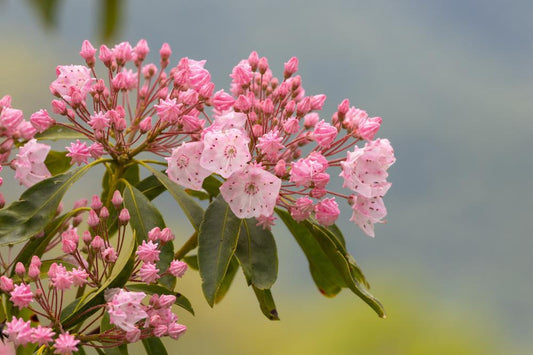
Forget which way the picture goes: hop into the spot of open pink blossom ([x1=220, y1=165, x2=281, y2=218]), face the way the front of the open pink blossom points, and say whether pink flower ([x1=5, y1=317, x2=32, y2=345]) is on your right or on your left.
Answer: on your right

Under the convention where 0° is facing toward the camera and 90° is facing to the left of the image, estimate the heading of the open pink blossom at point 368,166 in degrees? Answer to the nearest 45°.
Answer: approximately 315°

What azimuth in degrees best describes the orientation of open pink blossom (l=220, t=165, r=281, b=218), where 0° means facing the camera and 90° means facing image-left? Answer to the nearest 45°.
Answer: approximately 0°

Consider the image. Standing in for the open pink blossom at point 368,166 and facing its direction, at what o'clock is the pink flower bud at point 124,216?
The pink flower bud is roughly at 4 o'clock from the open pink blossom.
